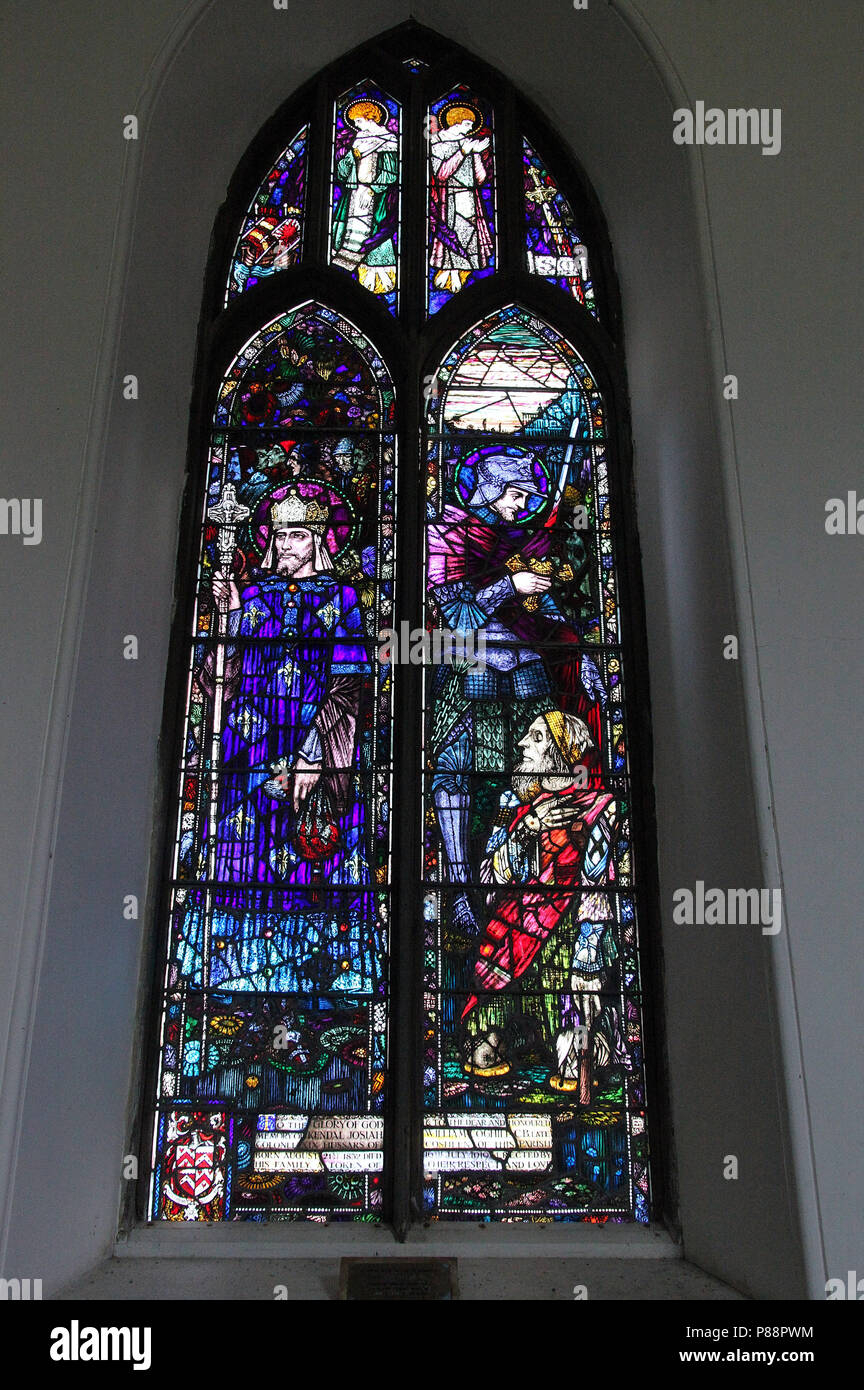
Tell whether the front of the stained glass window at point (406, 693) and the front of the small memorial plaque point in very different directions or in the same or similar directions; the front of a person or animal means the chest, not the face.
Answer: same or similar directions

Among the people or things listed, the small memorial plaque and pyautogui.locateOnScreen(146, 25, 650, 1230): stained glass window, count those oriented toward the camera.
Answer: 2

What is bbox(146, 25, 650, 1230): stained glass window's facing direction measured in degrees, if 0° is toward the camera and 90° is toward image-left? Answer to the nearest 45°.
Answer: approximately 0°

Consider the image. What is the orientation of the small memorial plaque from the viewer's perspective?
toward the camera
